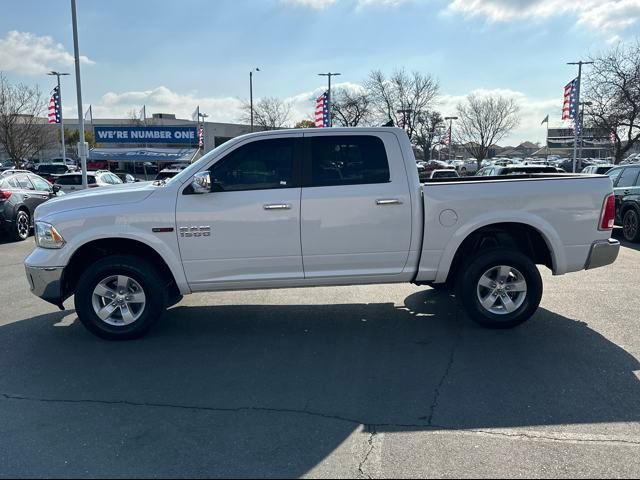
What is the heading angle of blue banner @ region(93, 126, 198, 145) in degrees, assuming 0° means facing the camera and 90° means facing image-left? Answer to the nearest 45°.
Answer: approximately 0°

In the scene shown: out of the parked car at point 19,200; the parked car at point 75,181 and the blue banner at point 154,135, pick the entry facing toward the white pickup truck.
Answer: the blue banner

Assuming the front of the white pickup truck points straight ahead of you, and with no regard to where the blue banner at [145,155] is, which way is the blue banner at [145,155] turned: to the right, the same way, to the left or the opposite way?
to the left

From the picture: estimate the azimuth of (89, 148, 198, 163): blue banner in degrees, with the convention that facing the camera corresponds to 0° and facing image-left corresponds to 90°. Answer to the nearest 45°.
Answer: approximately 0°

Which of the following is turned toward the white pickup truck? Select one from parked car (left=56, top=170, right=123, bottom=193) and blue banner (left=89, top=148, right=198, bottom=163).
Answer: the blue banner

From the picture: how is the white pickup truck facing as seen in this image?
to the viewer's left

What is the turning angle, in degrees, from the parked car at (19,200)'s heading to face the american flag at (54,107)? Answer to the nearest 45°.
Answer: approximately 45° to its left

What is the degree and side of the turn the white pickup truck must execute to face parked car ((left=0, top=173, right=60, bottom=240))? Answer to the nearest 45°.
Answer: approximately 45° to its right

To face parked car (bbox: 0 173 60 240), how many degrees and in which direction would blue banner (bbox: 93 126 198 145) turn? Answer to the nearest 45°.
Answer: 0° — it already faces it

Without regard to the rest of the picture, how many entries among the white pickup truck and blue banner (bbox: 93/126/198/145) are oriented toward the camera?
1

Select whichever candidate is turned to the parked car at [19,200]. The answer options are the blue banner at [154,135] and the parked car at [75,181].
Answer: the blue banner

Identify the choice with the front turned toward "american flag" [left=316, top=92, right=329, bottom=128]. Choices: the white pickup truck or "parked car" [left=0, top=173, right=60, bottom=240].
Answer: the parked car
